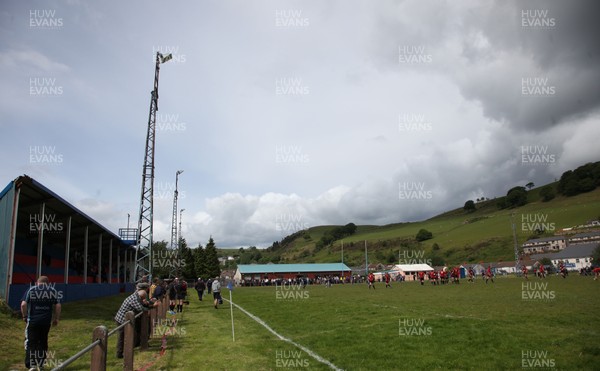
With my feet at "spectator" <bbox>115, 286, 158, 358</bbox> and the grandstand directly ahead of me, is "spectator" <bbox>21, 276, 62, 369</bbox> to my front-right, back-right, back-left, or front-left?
back-left

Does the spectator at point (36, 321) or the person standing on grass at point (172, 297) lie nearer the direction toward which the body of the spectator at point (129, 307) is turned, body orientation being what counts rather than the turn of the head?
the person standing on grass

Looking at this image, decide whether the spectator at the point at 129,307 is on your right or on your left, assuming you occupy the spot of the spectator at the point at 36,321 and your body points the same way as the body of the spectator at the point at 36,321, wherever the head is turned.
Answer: on your right

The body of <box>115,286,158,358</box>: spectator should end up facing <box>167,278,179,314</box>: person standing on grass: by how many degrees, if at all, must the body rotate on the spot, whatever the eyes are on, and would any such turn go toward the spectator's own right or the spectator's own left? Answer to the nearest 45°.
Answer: approximately 90° to the spectator's own left

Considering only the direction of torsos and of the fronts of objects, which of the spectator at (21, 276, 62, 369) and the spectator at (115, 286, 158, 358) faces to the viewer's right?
the spectator at (115, 286, 158, 358)

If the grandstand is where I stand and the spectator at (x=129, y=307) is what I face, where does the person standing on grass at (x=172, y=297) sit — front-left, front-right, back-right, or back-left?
front-left

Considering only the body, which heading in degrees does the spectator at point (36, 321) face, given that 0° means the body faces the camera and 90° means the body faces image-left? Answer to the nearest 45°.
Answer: approximately 180°
